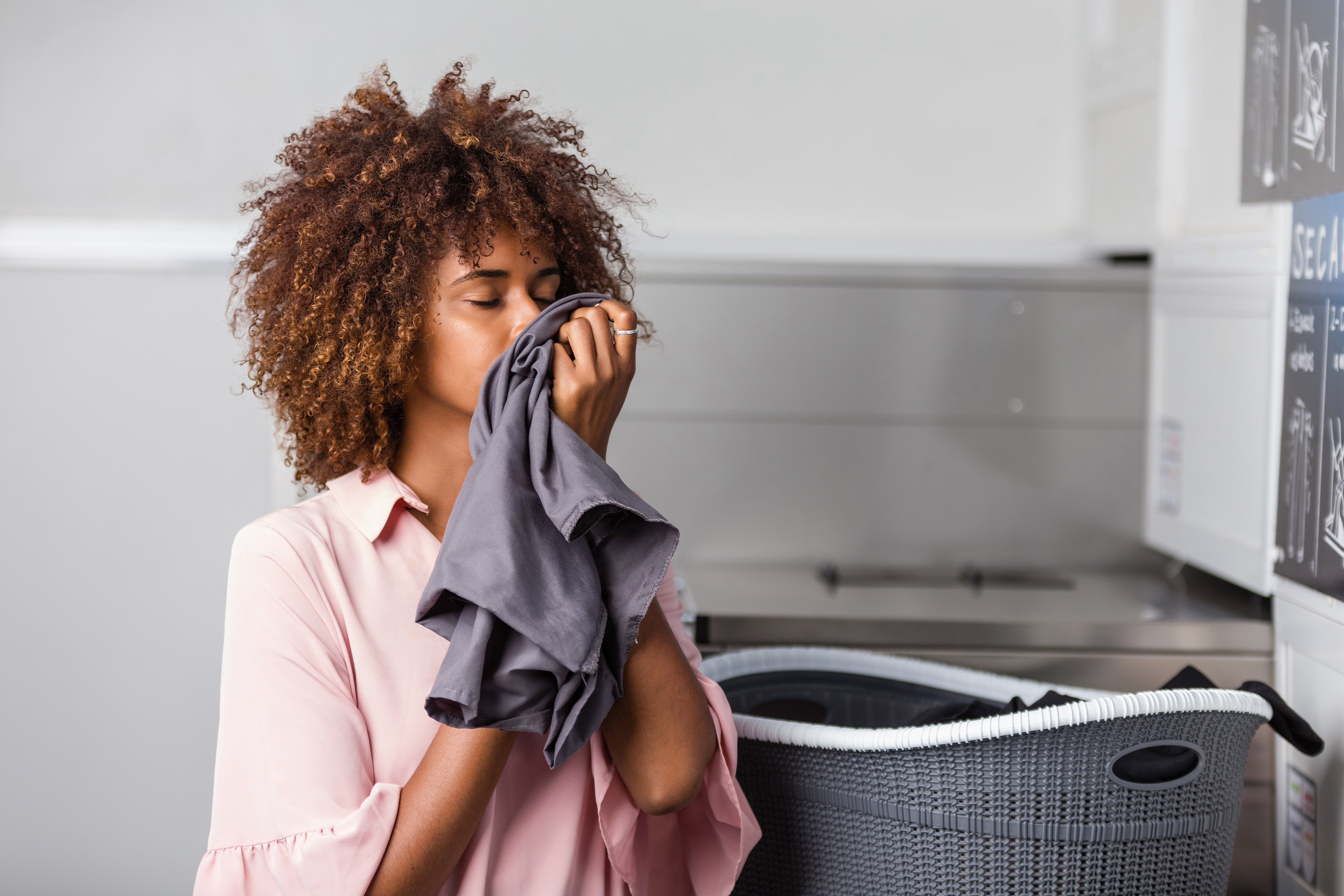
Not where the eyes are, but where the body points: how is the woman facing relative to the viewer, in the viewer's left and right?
facing the viewer and to the right of the viewer

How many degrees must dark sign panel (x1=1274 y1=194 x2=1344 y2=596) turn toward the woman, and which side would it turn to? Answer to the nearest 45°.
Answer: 0° — it already faces them

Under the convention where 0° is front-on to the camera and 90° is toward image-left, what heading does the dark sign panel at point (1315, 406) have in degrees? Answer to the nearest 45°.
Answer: approximately 45°

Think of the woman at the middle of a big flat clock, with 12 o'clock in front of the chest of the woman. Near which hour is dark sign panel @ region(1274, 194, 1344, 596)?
The dark sign panel is roughly at 10 o'clock from the woman.

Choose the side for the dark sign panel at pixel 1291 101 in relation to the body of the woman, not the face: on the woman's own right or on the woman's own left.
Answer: on the woman's own left

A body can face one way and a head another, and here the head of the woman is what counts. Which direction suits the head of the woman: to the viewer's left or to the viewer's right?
to the viewer's right

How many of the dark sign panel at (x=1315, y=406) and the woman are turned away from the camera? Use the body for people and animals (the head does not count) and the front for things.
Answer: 0

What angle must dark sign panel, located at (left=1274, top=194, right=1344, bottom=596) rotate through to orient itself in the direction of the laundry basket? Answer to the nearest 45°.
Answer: approximately 45° to its left
